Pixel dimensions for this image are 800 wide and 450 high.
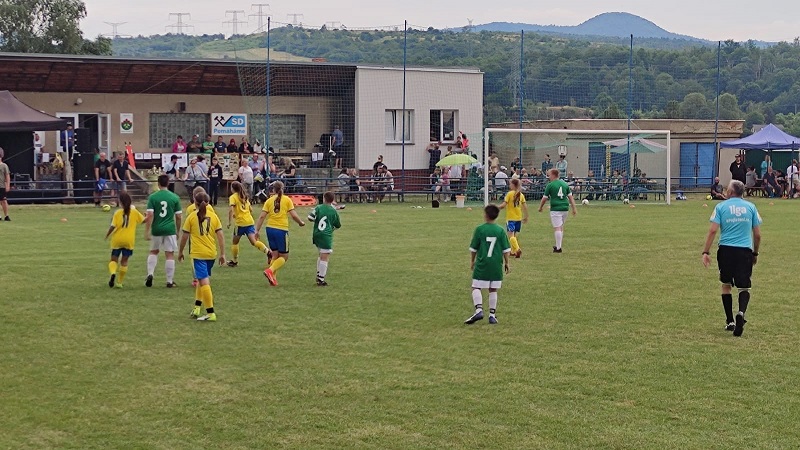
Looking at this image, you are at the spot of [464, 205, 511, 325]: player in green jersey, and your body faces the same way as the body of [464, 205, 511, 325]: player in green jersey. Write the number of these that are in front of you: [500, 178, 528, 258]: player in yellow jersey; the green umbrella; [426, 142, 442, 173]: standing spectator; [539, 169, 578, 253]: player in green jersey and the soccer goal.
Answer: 5

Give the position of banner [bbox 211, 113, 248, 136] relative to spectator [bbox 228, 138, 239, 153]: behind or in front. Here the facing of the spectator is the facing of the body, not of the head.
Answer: behind

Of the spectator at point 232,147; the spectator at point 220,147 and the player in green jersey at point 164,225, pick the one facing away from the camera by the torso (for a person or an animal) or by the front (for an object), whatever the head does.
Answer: the player in green jersey

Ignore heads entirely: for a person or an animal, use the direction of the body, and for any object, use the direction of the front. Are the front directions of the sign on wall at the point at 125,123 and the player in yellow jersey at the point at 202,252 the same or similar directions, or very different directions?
very different directions

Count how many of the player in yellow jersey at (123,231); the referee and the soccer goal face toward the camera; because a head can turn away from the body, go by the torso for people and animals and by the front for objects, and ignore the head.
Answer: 1

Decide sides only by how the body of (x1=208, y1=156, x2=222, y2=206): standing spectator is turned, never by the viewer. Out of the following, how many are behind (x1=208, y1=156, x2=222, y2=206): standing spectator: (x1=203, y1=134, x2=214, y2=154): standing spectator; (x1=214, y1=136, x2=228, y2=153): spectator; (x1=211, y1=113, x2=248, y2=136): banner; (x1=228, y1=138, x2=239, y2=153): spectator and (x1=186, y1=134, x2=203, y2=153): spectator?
5

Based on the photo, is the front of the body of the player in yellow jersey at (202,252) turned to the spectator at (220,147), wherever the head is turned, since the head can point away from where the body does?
yes

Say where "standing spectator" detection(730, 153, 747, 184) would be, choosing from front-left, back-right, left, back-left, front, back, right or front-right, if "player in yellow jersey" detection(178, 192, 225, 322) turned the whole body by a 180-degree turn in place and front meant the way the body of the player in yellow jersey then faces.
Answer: back-left

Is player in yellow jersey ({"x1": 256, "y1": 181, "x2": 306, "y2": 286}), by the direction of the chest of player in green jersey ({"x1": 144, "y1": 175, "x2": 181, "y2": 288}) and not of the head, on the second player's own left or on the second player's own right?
on the second player's own right

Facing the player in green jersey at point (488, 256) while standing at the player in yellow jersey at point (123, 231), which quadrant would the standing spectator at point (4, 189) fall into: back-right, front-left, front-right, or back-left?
back-left

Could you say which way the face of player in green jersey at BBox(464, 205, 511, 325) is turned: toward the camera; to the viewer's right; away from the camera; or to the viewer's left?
away from the camera

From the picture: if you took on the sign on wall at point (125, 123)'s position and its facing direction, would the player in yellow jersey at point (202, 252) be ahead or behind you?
ahead

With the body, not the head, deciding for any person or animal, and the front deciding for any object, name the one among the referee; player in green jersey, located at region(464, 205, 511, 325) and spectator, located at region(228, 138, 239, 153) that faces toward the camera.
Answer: the spectator

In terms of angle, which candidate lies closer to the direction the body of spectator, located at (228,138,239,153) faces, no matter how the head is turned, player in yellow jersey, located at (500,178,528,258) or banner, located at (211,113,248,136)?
the player in yellow jersey

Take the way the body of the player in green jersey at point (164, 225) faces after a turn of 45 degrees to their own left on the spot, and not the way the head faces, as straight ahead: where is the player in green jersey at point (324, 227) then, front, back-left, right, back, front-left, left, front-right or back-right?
back-right

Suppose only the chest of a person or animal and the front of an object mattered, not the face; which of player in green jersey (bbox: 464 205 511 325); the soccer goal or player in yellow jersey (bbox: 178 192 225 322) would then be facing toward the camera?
the soccer goal

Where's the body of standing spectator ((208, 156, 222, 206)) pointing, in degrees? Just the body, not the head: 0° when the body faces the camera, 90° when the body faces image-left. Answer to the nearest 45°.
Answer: approximately 0°
